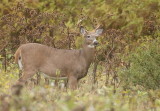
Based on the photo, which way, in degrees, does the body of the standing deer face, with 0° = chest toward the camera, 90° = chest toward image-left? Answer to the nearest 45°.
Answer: approximately 270°

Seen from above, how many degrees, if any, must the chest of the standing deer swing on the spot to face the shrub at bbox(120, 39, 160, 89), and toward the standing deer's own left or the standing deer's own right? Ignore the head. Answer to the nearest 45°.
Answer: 0° — it already faces it
